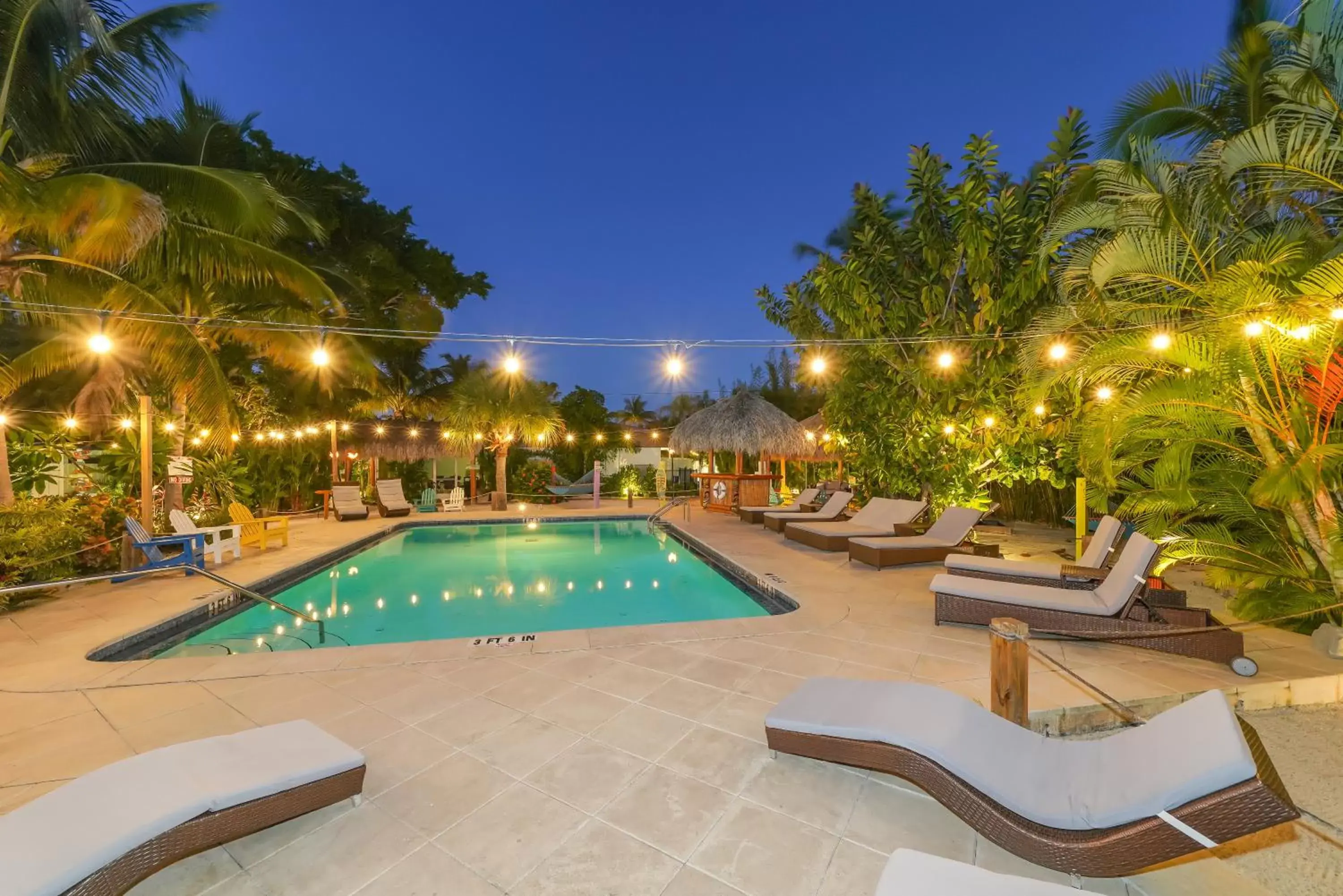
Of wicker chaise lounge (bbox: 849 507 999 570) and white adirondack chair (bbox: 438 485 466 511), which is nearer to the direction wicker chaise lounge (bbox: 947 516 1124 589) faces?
the white adirondack chair

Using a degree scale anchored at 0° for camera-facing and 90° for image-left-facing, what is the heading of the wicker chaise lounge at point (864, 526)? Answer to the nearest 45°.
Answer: approximately 45°

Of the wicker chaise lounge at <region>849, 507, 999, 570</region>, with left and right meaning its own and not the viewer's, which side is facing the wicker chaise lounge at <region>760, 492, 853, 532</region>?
right

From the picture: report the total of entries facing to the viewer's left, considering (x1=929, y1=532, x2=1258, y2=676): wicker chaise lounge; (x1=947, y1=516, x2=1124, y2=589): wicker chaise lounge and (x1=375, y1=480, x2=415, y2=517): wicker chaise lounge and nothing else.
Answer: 2

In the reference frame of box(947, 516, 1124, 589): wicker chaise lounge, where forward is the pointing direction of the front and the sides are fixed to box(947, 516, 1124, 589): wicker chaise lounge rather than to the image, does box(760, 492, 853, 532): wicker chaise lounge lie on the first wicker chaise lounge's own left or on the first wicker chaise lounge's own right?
on the first wicker chaise lounge's own right

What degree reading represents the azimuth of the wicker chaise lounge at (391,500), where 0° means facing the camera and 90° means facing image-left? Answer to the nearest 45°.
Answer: approximately 315°

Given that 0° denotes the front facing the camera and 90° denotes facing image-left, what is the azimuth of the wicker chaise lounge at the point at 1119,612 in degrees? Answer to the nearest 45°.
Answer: approximately 90°

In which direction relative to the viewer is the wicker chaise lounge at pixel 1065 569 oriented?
to the viewer's left
